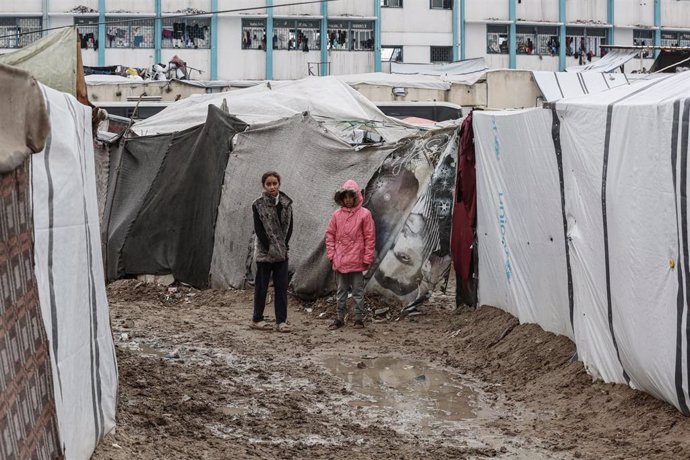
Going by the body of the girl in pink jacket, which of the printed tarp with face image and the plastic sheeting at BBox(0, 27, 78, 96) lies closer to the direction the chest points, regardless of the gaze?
the plastic sheeting

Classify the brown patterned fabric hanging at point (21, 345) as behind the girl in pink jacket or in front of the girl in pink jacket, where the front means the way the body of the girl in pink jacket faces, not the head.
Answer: in front

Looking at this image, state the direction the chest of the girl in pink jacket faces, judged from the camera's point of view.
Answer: toward the camera

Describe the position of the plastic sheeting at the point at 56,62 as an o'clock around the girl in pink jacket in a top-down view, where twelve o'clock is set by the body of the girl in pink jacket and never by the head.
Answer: The plastic sheeting is roughly at 1 o'clock from the girl in pink jacket.

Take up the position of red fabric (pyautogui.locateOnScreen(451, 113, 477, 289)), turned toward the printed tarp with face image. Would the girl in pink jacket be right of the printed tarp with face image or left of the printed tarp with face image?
left

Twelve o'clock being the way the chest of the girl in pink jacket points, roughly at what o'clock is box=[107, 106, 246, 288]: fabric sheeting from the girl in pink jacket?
The fabric sheeting is roughly at 5 o'clock from the girl in pink jacket.

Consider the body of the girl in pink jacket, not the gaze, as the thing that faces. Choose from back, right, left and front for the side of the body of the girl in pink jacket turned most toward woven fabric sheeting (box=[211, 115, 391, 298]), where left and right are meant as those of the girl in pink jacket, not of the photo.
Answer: back

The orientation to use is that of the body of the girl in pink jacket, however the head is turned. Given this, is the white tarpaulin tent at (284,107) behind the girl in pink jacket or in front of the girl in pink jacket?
behind

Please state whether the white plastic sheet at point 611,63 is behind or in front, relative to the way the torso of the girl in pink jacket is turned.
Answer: behind

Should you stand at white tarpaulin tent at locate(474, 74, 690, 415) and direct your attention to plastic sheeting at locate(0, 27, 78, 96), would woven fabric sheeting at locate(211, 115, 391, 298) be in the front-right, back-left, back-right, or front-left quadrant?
front-right

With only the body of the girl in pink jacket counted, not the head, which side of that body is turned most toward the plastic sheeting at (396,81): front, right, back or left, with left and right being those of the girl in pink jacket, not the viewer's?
back

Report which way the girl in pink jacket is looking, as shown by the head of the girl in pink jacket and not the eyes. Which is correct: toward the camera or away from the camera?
toward the camera

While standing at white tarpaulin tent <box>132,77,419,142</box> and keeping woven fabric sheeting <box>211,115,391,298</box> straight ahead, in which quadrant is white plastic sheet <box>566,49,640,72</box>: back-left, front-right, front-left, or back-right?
back-left

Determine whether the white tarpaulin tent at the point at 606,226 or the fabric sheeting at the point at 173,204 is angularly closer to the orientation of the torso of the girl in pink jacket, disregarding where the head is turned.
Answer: the white tarpaulin tent
